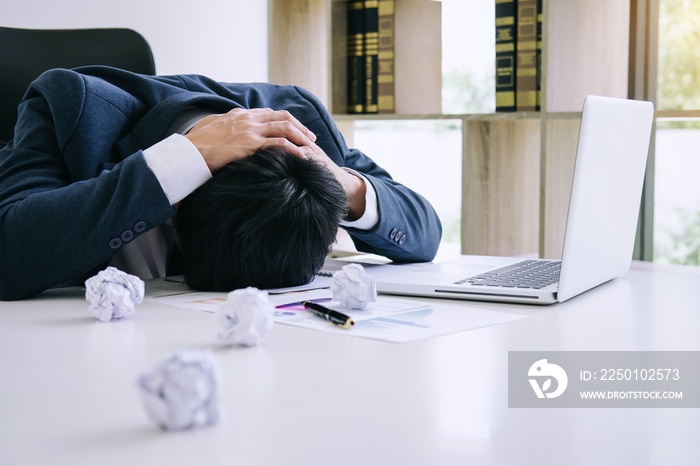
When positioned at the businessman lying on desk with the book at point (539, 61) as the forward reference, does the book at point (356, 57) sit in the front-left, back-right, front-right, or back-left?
front-left

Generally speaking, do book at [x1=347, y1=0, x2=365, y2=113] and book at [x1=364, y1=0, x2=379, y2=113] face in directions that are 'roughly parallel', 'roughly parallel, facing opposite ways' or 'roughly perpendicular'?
roughly parallel
